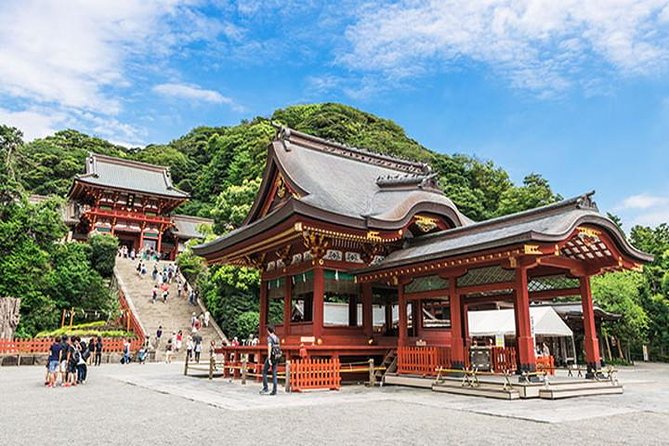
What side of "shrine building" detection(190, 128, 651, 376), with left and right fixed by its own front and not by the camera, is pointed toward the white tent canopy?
left

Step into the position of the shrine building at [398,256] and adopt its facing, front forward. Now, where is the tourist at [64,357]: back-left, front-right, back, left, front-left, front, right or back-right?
back-right

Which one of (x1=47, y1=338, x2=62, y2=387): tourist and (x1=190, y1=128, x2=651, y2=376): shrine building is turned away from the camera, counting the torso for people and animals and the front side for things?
the tourist

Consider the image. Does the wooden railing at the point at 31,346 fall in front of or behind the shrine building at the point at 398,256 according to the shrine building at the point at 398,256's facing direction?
behind

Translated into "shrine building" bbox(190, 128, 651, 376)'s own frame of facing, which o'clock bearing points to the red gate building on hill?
The red gate building on hill is roughly at 6 o'clock from the shrine building.

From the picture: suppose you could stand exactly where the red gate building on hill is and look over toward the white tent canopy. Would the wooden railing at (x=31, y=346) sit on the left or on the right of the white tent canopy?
right

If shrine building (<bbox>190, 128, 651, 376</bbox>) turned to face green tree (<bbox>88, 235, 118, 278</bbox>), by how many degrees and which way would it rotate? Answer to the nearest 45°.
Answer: approximately 180°

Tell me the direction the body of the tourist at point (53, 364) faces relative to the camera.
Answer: away from the camera

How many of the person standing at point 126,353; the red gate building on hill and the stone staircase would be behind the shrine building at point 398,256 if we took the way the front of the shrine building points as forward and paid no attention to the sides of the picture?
3
